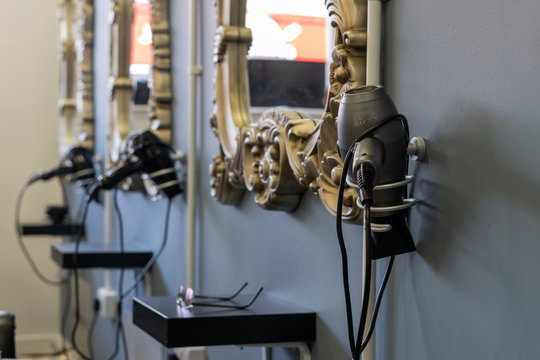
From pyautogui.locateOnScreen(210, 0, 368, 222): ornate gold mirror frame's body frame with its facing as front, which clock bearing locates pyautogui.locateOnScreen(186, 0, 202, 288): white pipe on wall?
The white pipe on wall is roughly at 4 o'clock from the ornate gold mirror frame.

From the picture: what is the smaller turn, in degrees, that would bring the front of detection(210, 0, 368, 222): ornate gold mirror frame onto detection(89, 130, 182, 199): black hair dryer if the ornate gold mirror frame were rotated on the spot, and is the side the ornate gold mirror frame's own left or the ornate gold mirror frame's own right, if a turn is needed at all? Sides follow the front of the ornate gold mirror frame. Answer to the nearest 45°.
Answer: approximately 90° to the ornate gold mirror frame's own right

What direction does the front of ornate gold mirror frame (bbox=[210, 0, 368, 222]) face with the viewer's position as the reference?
facing the viewer and to the left of the viewer

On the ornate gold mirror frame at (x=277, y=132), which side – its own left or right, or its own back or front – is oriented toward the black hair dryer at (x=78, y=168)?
right

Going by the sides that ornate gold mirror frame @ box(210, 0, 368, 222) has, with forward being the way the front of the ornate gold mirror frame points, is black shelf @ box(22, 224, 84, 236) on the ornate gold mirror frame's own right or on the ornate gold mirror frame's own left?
on the ornate gold mirror frame's own right
